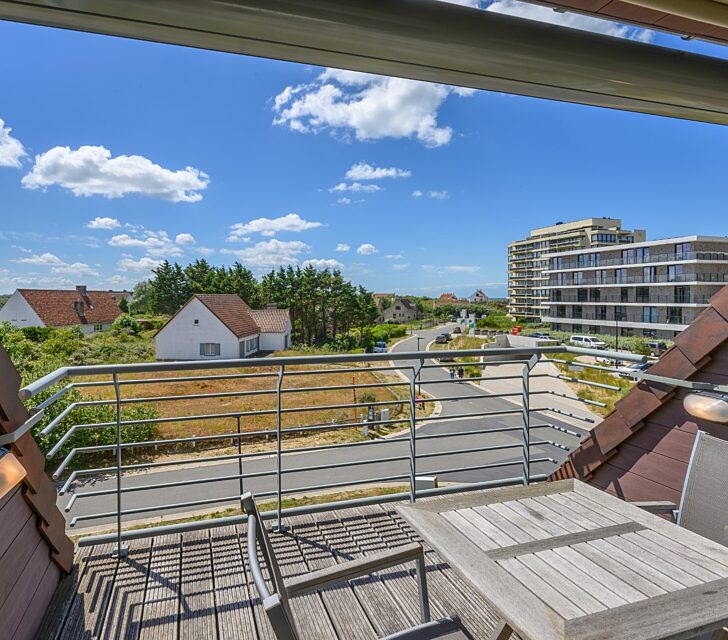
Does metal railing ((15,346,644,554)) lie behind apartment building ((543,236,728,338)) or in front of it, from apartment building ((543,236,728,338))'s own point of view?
in front

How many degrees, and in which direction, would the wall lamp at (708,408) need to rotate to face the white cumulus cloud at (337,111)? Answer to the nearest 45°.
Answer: approximately 90° to its right

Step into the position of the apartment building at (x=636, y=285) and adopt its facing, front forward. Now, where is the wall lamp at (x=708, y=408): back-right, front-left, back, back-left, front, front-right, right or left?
front-left

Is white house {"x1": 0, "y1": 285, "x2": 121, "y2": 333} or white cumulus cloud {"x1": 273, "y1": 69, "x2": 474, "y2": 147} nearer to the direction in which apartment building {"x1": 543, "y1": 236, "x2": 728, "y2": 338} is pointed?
the white house

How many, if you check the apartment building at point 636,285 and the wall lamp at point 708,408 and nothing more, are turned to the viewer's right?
0

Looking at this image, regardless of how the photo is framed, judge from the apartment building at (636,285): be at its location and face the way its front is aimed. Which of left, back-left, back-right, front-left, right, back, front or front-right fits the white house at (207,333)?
front

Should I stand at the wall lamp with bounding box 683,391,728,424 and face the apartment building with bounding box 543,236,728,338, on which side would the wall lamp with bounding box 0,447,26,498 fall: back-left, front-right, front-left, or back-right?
back-left

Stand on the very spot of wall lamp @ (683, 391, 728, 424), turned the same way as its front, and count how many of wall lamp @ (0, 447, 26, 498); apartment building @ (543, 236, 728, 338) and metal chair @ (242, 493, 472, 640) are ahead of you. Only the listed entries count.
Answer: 2

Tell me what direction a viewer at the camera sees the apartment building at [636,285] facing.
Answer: facing the viewer and to the left of the viewer

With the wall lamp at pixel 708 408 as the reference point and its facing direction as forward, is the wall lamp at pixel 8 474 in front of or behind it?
in front

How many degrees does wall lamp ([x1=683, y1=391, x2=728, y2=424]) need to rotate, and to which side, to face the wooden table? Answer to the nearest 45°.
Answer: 0° — it already faces it

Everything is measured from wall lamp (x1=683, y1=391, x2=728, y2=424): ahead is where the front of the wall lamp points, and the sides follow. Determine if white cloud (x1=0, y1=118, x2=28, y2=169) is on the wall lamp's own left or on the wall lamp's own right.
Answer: on the wall lamp's own right

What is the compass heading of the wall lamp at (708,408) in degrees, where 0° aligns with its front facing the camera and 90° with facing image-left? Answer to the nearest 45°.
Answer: approximately 45°
